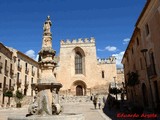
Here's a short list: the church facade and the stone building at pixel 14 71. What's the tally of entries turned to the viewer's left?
0

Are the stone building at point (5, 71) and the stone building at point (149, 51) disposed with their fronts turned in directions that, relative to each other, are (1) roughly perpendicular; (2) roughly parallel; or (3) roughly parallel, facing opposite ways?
roughly parallel, facing opposite ways

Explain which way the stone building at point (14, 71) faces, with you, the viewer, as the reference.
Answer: facing the viewer and to the right of the viewer

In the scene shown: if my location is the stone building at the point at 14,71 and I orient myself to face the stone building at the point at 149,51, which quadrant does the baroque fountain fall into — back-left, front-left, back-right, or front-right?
front-right

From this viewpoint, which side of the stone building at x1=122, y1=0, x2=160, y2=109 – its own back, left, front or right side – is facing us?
left

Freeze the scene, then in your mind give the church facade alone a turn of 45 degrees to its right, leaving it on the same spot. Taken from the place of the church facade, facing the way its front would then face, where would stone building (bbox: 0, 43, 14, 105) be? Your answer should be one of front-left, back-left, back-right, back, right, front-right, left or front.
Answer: front

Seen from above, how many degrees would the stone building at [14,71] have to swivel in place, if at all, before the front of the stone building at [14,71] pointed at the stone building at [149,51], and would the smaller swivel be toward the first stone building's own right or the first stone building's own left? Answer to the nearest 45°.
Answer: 0° — it already faces it

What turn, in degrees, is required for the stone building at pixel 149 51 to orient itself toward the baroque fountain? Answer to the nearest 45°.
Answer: approximately 45° to its left

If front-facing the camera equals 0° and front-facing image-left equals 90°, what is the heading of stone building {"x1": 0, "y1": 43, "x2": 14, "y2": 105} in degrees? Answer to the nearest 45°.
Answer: approximately 315°

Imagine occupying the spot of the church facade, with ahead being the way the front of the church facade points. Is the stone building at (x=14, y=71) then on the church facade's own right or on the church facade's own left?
on the church facade's own right

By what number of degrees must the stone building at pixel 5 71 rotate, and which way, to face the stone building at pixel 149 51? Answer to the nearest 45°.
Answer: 0° — it already faces it

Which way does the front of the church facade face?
toward the camera

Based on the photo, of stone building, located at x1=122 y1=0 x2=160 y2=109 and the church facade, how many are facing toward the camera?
1

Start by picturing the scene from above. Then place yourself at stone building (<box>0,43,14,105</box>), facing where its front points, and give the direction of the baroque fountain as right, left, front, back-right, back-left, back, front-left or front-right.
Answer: front-right

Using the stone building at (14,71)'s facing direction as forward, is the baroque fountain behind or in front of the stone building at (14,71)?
in front

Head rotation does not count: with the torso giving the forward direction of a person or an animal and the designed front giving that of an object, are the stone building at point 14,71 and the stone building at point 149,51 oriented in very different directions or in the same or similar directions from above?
very different directions
